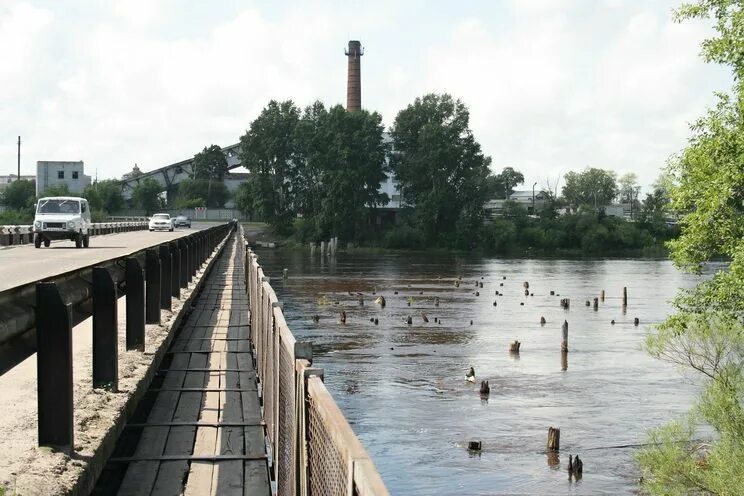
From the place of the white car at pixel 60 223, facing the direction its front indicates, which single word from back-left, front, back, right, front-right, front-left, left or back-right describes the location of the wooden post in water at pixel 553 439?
front-left

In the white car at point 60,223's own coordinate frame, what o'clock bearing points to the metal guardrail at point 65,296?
The metal guardrail is roughly at 12 o'clock from the white car.

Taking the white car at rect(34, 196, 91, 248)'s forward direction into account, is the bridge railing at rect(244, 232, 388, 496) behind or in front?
in front

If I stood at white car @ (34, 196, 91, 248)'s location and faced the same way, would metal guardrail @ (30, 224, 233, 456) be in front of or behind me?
in front

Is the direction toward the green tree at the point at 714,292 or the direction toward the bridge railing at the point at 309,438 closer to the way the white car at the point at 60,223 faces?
the bridge railing

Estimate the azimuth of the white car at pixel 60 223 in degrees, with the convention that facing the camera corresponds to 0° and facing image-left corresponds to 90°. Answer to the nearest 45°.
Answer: approximately 0°

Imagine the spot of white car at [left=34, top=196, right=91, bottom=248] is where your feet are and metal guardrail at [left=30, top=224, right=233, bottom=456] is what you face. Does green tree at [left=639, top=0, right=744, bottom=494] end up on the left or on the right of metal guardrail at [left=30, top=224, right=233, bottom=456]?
left

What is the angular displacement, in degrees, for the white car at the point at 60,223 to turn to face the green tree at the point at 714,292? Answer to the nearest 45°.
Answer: approximately 45° to its left
